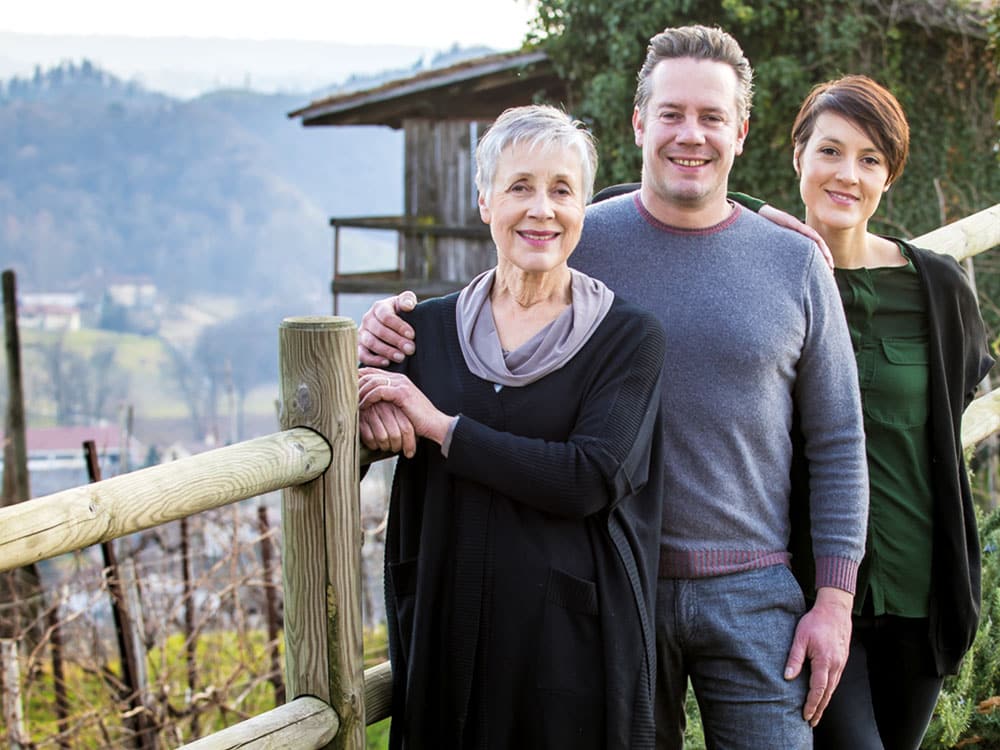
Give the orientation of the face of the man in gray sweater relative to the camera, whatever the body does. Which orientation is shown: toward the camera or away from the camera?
toward the camera

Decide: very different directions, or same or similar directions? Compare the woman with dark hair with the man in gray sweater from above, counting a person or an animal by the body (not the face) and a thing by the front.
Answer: same or similar directions

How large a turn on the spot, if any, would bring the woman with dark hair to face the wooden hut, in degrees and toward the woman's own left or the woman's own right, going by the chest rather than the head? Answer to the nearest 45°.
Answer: approximately 135° to the woman's own right

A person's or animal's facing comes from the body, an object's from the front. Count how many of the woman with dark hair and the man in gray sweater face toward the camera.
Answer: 2

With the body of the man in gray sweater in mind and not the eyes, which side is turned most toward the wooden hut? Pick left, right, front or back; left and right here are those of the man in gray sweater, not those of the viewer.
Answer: back

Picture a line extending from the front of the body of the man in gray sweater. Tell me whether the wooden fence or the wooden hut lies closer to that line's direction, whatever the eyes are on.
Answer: the wooden fence

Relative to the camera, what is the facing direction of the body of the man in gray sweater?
toward the camera

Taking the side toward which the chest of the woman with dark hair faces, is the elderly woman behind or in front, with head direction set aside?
in front
